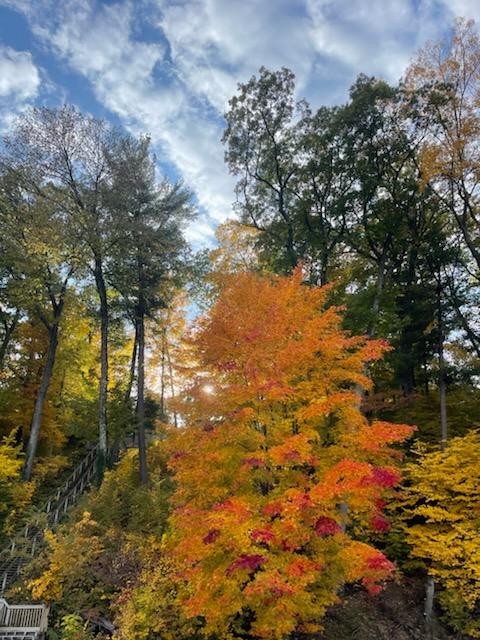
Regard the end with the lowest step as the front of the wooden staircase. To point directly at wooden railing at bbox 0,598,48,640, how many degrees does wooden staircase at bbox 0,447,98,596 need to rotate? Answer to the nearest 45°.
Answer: approximately 45° to its left

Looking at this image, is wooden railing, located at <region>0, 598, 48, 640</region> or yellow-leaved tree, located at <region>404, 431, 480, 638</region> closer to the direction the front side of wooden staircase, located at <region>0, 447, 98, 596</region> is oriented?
the wooden railing

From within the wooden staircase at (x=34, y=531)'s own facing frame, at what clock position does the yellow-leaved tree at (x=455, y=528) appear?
The yellow-leaved tree is roughly at 9 o'clock from the wooden staircase.

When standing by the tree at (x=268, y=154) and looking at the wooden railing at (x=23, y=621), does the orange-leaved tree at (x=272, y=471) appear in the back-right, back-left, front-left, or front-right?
front-left

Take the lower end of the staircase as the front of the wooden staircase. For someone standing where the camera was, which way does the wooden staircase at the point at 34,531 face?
facing the viewer and to the left of the viewer

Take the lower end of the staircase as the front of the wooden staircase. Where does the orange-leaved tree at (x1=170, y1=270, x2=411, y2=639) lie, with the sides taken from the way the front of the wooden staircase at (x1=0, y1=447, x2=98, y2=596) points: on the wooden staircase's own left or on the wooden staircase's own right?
on the wooden staircase's own left
